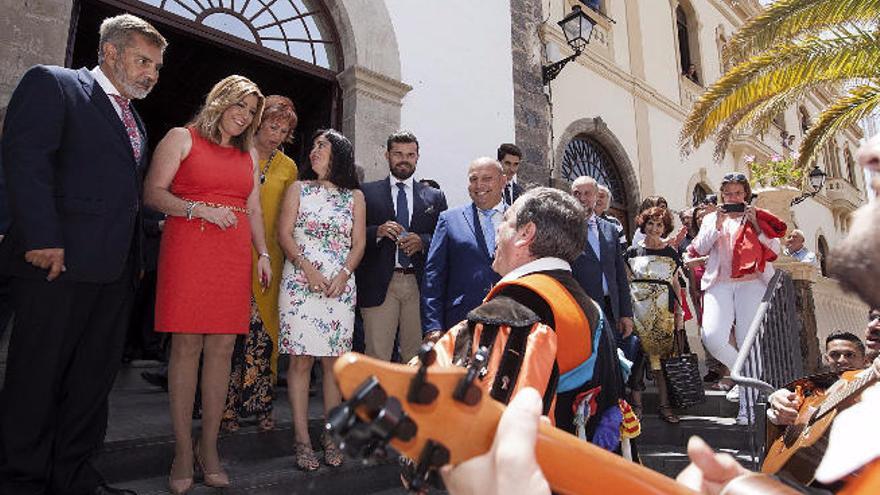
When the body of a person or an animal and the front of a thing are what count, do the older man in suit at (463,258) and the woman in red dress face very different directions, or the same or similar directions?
same or similar directions

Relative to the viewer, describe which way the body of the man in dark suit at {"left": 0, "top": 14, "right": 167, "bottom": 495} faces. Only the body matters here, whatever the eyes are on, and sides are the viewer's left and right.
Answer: facing the viewer and to the right of the viewer

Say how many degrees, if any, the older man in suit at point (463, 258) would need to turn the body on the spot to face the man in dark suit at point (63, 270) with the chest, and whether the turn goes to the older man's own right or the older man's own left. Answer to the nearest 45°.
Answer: approximately 90° to the older man's own right

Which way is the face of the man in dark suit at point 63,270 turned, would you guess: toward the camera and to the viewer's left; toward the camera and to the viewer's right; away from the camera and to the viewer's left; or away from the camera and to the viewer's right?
toward the camera and to the viewer's right

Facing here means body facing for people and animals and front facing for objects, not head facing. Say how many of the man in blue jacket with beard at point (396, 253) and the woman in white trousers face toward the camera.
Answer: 2

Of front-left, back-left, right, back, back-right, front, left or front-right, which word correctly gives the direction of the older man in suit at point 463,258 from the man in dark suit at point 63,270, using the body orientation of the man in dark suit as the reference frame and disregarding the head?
front-left

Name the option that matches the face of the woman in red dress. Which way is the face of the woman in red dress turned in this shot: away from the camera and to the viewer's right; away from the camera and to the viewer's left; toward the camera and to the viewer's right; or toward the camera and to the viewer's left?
toward the camera and to the viewer's right

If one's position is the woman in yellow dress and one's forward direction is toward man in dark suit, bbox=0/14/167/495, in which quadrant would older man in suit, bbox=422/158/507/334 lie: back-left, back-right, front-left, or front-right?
back-left

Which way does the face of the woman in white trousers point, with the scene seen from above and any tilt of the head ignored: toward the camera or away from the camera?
toward the camera

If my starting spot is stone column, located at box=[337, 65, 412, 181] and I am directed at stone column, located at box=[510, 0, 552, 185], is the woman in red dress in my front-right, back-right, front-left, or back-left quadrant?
back-right

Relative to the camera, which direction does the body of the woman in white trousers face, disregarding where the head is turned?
toward the camera

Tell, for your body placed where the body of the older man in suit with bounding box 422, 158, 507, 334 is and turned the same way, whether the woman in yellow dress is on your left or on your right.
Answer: on your right

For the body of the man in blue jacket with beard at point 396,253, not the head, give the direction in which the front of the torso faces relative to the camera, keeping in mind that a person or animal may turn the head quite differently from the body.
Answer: toward the camera

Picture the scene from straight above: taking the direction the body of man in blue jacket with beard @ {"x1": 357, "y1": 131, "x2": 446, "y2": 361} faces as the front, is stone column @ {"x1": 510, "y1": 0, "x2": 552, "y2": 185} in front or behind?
behind

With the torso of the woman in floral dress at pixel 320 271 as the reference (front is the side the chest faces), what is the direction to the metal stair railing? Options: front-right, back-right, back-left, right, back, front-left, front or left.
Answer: left

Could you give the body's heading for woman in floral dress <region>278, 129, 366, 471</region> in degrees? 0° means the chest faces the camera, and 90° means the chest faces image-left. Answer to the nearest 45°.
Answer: approximately 0°

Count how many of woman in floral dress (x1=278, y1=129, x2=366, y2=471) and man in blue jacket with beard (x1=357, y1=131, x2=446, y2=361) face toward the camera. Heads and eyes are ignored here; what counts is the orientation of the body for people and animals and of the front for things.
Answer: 2
